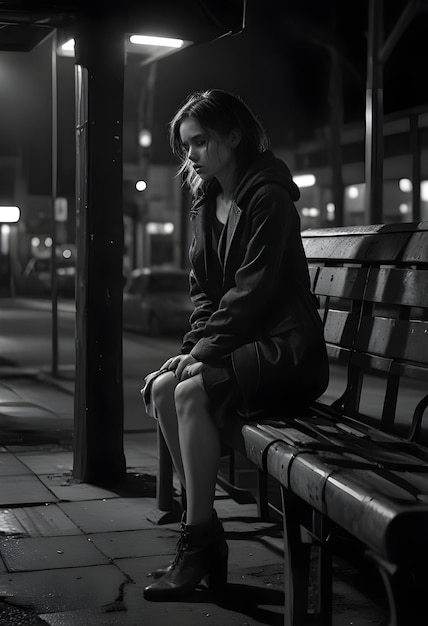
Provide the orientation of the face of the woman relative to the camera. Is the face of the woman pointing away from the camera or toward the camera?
toward the camera

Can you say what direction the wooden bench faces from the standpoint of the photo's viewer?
facing the viewer and to the left of the viewer

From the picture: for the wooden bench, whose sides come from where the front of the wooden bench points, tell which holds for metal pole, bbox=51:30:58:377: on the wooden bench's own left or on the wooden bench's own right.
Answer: on the wooden bench's own right

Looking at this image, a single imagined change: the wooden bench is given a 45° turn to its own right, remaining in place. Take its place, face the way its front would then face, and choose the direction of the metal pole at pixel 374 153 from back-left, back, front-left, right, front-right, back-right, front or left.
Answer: right

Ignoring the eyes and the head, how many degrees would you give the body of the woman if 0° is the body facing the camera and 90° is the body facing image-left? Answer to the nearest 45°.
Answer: approximately 45°

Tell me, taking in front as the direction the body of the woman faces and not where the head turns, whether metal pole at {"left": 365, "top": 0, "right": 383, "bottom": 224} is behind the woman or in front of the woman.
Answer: behind

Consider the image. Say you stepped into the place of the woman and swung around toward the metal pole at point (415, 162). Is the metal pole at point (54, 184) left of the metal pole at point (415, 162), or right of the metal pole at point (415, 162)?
left
